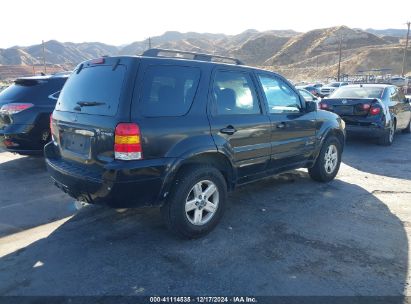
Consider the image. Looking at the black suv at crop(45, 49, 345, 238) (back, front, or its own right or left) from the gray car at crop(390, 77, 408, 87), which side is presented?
front

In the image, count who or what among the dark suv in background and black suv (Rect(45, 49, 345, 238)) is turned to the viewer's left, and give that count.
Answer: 0

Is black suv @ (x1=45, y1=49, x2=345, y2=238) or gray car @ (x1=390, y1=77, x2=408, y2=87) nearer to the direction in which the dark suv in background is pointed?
the gray car

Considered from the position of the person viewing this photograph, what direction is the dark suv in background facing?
facing away from the viewer and to the right of the viewer

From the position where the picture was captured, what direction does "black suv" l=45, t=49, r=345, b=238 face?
facing away from the viewer and to the right of the viewer

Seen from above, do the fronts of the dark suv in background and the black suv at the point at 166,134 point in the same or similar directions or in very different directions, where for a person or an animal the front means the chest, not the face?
same or similar directions

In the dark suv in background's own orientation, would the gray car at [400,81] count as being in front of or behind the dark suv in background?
in front

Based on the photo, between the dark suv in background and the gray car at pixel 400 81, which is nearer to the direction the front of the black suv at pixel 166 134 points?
the gray car

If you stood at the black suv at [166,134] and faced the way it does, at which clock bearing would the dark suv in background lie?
The dark suv in background is roughly at 9 o'clock from the black suv.

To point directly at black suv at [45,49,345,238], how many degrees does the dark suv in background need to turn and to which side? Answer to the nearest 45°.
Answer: approximately 135° to its right
